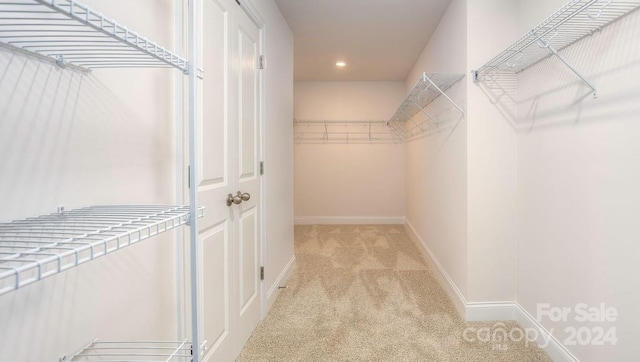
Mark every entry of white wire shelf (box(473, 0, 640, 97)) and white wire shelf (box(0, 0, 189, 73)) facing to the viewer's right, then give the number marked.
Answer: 1

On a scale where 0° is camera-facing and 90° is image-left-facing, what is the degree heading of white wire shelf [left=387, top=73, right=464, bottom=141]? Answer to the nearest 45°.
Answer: approximately 90°

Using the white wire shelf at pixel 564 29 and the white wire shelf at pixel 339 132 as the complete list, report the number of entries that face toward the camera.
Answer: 1

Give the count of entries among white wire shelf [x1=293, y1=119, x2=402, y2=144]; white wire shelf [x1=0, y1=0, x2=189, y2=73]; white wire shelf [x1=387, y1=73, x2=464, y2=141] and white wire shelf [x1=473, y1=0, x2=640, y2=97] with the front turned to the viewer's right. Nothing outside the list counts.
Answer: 1

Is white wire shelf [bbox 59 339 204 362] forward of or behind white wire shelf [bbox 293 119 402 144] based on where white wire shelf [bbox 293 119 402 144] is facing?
forward

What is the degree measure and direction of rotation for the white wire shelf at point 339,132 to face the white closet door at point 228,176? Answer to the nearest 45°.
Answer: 0° — it already faces it

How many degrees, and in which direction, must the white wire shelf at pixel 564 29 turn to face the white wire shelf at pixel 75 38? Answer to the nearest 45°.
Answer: approximately 45° to its left

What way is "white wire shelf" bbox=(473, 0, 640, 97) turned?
to the viewer's left

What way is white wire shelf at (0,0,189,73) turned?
to the viewer's right

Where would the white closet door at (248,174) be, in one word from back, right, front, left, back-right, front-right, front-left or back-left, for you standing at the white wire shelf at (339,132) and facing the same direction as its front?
front

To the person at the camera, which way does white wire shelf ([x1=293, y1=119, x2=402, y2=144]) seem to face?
facing the viewer

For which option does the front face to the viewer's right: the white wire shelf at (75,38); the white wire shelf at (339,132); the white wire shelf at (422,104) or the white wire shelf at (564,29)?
the white wire shelf at (75,38)

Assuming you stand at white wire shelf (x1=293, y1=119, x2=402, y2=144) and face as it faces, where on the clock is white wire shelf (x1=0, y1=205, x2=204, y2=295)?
white wire shelf (x1=0, y1=205, x2=204, y2=295) is roughly at 12 o'clock from white wire shelf (x1=293, y1=119, x2=402, y2=144).

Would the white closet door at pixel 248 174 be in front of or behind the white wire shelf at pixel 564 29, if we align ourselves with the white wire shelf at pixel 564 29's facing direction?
in front

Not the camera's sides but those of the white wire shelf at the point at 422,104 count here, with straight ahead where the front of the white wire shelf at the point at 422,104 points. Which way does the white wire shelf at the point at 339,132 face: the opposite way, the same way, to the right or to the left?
to the left

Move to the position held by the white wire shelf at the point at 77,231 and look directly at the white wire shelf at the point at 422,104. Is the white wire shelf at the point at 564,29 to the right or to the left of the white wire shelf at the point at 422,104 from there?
right
